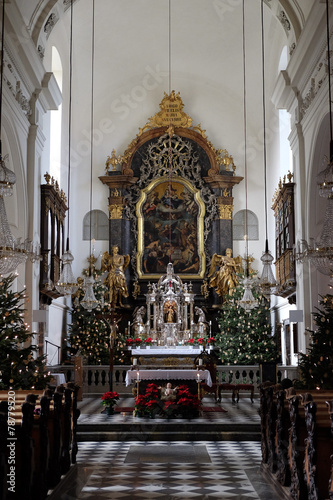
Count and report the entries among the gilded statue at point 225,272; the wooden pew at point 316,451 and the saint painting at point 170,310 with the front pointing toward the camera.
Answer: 2

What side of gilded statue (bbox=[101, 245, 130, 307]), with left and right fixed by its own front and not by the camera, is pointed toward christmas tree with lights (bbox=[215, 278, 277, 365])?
left

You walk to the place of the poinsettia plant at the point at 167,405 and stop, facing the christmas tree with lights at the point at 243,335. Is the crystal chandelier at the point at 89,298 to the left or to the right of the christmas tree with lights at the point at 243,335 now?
left

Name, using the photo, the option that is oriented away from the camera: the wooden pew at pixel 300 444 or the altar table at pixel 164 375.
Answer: the wooden pew

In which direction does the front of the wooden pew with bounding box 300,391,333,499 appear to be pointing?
away from the camera

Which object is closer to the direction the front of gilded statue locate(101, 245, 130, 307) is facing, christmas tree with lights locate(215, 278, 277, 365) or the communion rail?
the communion rail

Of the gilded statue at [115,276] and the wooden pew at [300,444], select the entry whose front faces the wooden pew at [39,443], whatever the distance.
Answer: the gilded statue

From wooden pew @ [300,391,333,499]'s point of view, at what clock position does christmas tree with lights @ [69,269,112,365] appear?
The christmas tree with lights is roughly at 11 o'clock from the wooden pew.

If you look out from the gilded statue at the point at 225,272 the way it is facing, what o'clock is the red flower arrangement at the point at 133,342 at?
The red flower arrangement is roughly at 2 o'clock from the gilded statue.

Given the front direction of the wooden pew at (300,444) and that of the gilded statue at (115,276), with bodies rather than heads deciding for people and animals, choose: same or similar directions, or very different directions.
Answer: very different directions

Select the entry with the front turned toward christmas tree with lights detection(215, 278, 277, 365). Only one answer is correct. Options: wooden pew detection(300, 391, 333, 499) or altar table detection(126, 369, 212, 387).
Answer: the wooden pew

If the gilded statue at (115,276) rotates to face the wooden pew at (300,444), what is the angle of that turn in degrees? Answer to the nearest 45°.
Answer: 0° — it already faces it
